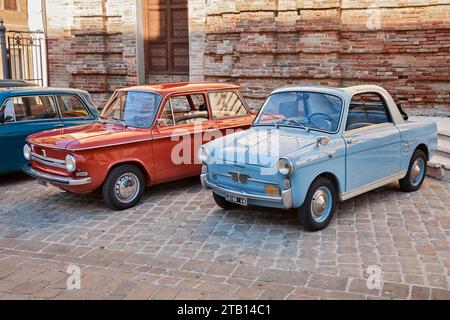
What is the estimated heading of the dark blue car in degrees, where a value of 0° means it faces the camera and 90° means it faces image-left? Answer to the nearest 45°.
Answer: approximately 90°

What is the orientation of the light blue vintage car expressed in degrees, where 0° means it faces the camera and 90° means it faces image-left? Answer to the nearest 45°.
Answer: approximately 45°

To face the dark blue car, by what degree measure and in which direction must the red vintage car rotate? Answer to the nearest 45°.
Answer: approximately 90° to its right

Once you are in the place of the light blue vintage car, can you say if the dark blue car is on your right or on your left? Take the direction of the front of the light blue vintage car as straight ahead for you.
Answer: on your right

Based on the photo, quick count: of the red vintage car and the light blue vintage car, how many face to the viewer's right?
0

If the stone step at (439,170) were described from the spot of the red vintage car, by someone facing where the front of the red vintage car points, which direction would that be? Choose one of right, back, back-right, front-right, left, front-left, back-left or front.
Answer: back-left

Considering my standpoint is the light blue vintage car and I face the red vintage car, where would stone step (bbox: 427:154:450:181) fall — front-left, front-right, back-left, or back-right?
back-right

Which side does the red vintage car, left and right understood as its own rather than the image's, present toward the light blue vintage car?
left

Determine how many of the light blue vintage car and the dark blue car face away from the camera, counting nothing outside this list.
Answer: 0

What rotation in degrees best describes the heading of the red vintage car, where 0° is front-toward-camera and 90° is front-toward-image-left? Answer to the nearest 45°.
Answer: approximately 45°
